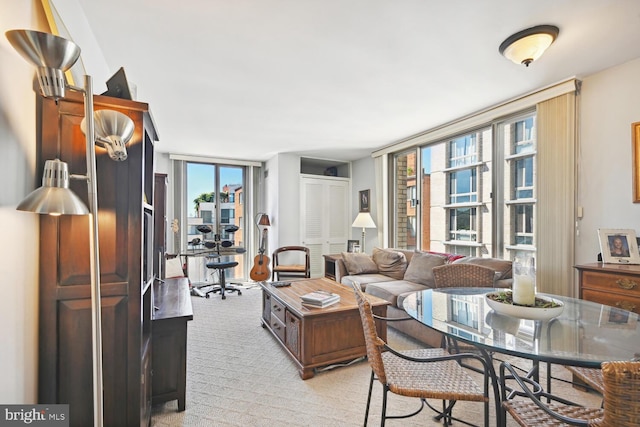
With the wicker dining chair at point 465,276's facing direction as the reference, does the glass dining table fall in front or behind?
in front

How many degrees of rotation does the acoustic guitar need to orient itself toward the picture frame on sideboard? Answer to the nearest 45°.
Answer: approximately 45° to its left

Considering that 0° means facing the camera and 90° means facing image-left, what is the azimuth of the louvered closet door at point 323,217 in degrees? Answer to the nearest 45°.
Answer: approximately 0°

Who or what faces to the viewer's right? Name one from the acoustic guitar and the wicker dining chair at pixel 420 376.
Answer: the wicker dining chair

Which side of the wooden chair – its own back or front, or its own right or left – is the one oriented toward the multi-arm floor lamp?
front

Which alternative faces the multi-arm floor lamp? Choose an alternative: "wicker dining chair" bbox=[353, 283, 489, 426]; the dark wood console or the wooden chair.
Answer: the wooden chair

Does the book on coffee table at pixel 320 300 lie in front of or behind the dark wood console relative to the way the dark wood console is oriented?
in front

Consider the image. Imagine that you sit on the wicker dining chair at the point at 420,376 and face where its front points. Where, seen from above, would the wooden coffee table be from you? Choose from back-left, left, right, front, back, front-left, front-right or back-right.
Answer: back-left

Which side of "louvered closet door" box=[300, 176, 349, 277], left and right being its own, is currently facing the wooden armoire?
front

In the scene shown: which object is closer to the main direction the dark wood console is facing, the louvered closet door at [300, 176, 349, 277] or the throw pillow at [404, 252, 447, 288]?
the throw pillow

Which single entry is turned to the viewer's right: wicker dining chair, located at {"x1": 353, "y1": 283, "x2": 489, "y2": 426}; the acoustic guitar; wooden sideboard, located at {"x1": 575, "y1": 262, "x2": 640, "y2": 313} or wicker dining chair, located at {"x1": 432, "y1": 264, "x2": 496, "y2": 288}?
wicker dining chair, located at {"x1": 353, "y1": 283, "x2": 489, "y2": 426}

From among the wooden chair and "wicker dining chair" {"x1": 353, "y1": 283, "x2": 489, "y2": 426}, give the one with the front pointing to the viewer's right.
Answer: the wicker dining chair

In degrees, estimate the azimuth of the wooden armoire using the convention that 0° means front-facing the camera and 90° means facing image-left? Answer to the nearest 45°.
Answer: approximately 270°

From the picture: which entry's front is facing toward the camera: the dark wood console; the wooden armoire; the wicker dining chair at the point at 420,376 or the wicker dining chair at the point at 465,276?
the wicker dining chair at the point at 465,276
